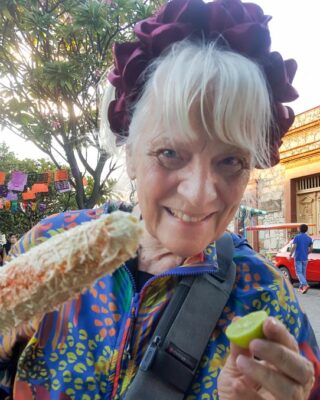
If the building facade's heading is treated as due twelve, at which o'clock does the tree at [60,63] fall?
The tree is roughly at 11 o'clock from the building facade.

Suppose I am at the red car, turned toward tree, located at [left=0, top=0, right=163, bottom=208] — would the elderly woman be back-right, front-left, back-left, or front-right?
front-left

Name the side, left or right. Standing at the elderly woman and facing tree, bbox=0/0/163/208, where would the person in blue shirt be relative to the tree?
right

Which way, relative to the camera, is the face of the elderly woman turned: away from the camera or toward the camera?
toward the camera

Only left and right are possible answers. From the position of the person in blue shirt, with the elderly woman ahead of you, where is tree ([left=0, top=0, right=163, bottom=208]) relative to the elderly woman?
right

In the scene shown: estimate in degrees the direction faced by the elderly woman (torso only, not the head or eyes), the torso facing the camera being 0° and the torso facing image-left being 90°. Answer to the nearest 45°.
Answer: approximately 0°

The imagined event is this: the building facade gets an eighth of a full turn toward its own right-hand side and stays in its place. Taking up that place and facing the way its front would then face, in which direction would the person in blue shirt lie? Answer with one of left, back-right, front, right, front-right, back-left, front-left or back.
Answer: left

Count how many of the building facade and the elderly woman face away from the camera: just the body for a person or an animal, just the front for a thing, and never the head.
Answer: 0

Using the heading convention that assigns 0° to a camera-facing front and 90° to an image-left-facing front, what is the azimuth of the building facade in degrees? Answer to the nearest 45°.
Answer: approximately 45°

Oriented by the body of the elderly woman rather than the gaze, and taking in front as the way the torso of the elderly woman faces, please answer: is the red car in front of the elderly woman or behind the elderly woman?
behind
